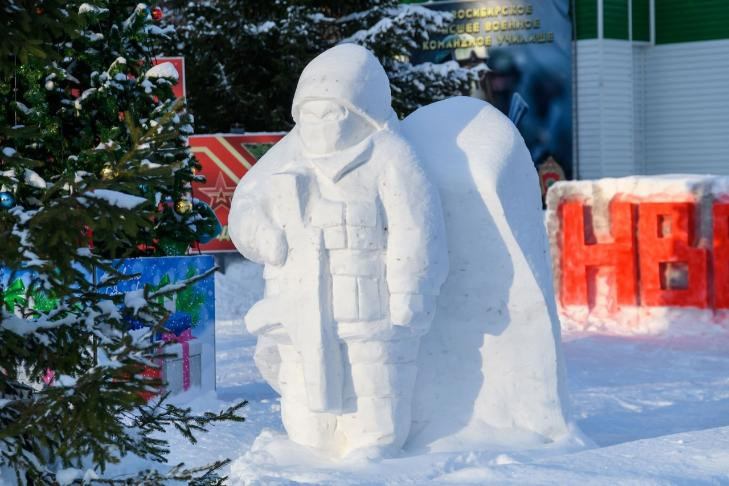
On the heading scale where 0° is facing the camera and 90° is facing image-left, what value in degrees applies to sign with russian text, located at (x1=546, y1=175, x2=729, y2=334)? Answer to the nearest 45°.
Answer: approximately 0°

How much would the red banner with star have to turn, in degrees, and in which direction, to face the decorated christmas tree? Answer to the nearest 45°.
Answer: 0° — it already faces it

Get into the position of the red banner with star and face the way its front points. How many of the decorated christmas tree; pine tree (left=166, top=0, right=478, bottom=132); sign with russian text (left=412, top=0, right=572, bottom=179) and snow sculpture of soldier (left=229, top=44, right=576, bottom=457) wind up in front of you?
2

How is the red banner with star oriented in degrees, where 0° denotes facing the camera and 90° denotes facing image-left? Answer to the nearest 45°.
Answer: approximately 0°

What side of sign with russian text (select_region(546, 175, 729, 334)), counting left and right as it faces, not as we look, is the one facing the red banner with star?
right

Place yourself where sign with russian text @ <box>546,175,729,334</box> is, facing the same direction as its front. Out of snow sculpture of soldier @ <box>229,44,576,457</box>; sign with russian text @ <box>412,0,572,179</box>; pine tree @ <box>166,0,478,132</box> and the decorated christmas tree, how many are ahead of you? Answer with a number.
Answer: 2
